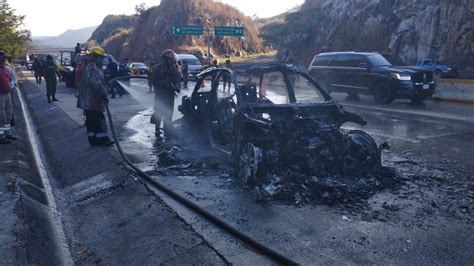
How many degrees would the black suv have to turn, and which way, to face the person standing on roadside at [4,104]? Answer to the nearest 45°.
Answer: approximately 90° to its right

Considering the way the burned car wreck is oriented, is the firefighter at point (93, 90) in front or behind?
behind

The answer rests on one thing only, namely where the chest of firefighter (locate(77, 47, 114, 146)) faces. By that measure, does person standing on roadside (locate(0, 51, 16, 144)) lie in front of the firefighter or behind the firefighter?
behind

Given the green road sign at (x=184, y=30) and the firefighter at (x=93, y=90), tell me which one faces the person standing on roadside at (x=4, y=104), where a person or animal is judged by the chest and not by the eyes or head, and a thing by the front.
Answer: the green road sign

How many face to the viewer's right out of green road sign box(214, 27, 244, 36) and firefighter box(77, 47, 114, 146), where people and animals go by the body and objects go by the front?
1

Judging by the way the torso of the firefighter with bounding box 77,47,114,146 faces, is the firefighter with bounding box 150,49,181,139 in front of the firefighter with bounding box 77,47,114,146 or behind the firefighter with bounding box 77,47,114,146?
in front

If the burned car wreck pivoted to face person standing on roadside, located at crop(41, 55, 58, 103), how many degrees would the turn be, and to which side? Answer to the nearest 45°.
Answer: approximately 180°

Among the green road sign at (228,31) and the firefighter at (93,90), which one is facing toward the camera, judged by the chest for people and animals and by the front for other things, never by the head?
the green road sign

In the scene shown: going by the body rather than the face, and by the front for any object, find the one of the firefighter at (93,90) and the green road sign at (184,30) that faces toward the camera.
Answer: the green road sign

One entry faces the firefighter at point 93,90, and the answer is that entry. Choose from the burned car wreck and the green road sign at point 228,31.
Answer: the green road sign

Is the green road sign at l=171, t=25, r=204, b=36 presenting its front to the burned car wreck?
yes

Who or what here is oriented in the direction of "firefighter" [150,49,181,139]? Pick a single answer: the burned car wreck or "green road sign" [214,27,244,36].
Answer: the green road sign

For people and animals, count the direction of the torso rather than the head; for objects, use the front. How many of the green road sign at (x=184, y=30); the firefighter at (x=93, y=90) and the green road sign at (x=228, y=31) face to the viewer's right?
1

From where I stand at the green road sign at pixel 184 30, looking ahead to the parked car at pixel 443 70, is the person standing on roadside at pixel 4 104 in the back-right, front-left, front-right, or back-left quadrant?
front-right

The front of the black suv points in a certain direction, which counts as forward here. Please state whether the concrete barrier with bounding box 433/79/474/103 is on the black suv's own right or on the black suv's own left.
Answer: on the black suv's own left

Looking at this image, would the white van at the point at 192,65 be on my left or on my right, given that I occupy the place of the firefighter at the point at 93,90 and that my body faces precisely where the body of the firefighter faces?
on my left

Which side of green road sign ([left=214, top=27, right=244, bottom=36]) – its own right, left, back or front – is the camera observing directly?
front

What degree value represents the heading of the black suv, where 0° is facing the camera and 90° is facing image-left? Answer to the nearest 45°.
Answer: approximately 315°
